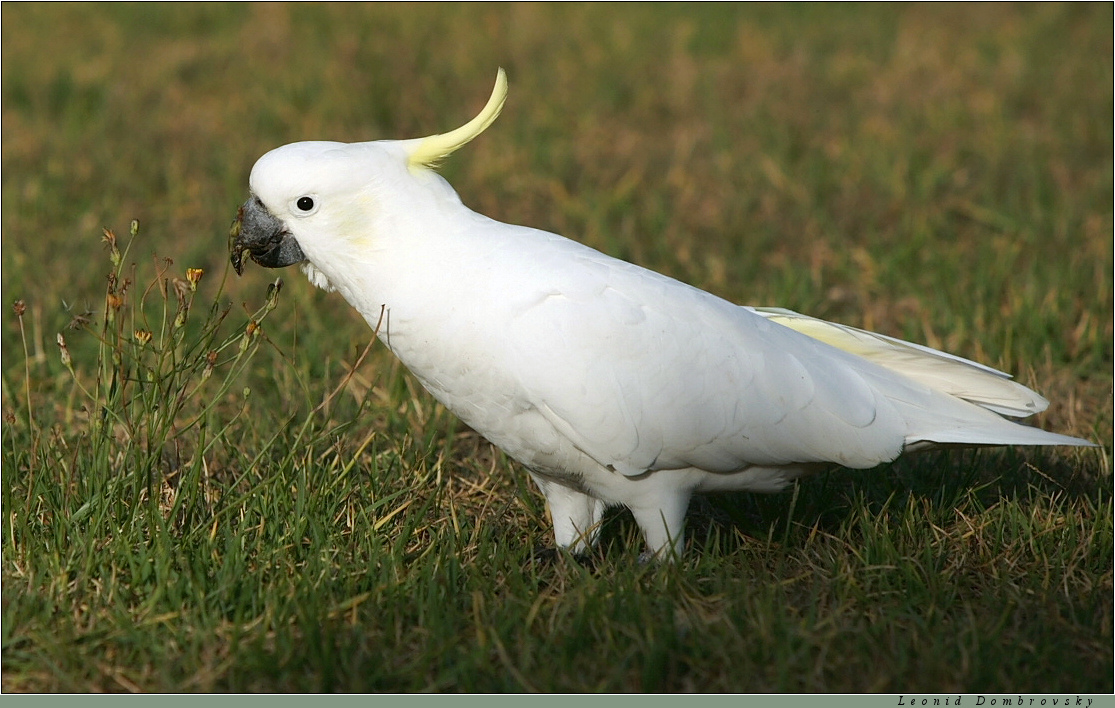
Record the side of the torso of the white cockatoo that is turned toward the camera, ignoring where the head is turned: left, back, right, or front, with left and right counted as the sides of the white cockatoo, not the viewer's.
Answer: left
